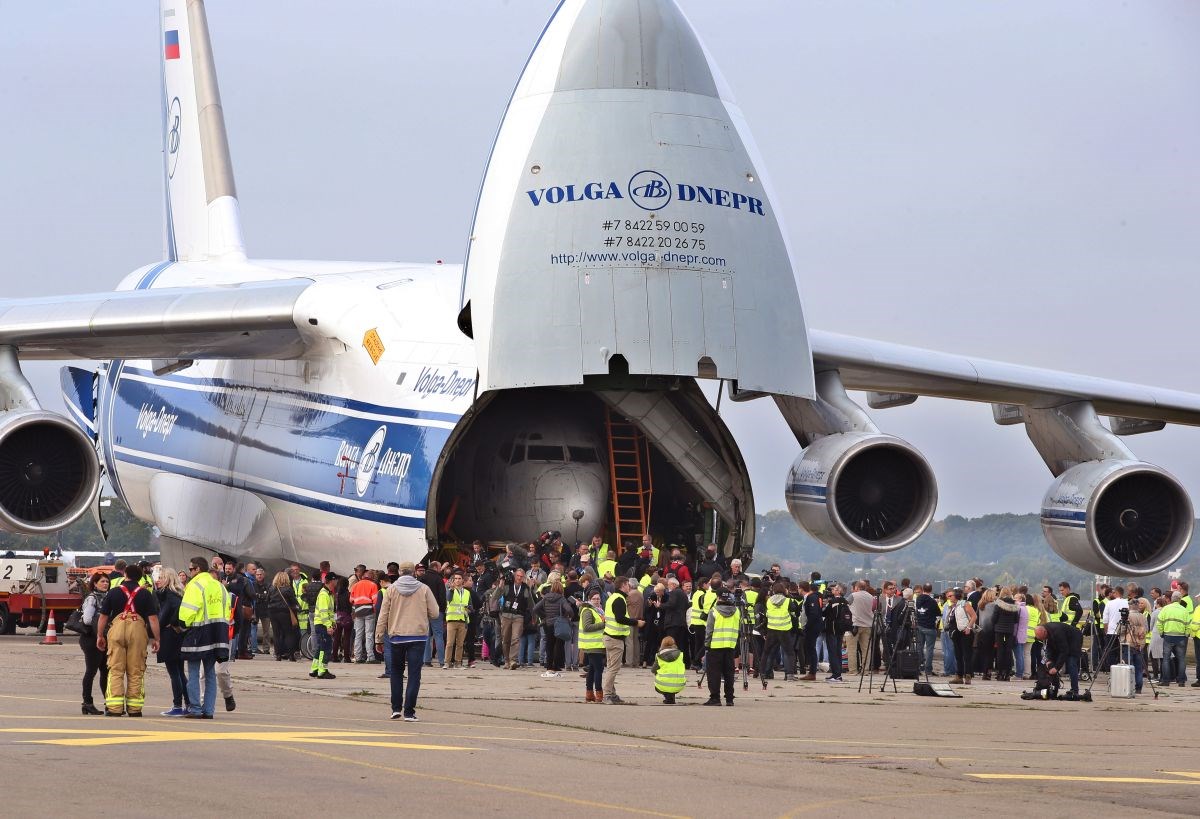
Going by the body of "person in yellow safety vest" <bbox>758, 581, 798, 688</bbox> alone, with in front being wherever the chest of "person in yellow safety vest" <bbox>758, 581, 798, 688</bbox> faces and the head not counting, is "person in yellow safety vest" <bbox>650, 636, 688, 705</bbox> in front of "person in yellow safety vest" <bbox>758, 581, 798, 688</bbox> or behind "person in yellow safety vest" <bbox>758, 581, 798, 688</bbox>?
behind

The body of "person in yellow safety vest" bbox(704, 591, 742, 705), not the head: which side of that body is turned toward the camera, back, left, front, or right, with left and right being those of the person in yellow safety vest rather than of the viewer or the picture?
back

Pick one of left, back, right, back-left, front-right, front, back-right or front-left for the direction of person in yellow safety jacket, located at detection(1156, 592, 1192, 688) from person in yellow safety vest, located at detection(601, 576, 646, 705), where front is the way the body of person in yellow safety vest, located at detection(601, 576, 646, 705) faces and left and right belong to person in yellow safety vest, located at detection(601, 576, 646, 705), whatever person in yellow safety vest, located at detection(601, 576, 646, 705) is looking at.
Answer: front-left

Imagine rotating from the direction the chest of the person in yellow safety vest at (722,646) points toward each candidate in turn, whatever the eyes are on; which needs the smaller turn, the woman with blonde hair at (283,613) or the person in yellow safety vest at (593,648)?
the woman with blonde hair

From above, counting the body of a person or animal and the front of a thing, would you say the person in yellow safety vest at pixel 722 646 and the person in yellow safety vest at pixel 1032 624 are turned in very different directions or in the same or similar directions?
same or similar directions

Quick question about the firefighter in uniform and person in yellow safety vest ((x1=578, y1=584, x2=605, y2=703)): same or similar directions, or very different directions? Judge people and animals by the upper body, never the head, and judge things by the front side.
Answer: very different directions

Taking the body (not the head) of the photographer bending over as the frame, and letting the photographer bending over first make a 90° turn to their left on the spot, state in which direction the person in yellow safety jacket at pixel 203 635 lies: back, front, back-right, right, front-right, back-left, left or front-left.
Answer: front-right
